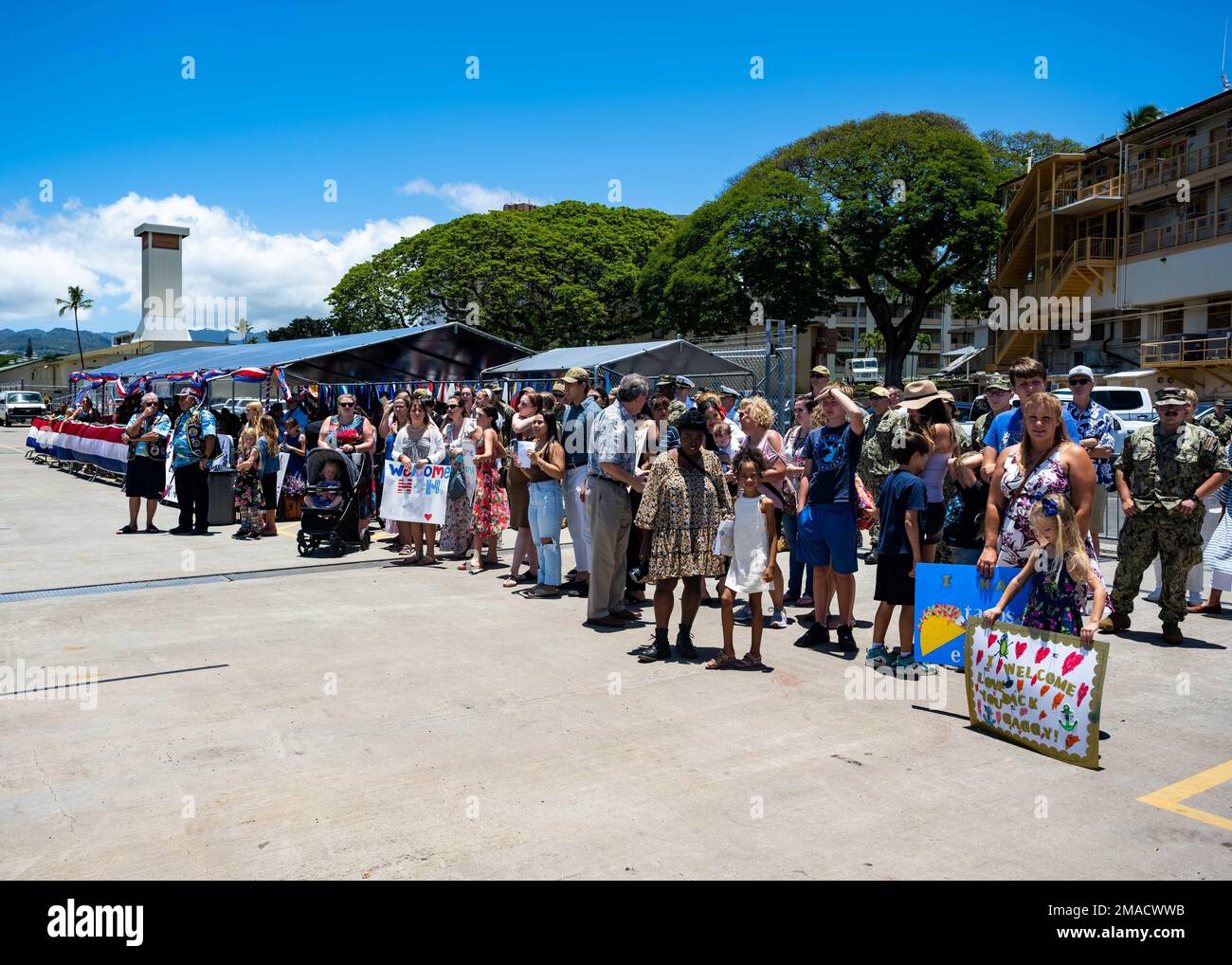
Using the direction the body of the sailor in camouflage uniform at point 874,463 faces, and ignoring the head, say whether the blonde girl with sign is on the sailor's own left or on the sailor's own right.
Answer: on the sailor's own left

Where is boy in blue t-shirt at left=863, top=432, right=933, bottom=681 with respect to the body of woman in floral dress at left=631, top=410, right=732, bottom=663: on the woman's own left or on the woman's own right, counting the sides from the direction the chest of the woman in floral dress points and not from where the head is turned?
on the woman's own left

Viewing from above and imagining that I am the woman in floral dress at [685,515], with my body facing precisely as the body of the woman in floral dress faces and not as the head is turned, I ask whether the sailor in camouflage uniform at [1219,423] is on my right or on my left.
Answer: on my left

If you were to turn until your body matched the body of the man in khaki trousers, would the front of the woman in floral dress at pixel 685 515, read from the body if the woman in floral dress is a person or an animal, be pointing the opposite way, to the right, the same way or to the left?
to the right

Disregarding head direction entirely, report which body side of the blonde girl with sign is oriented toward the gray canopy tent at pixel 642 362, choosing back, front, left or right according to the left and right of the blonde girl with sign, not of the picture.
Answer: right

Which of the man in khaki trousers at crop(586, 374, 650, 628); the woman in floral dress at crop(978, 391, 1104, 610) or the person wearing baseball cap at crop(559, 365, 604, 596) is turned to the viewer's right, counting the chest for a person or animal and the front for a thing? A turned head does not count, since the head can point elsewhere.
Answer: the man in khaki trousers

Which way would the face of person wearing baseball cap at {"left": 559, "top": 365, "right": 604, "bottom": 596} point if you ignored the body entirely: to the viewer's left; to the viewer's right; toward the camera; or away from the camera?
to the viewer's left

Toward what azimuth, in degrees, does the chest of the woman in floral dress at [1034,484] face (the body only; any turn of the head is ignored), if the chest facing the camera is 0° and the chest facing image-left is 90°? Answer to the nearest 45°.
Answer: approximately 0°

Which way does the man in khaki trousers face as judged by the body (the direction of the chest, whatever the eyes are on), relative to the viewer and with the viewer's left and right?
facing to the right of the viewer

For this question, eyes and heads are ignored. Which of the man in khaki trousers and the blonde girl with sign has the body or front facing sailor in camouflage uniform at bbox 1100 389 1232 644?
the man in khaki trousers
